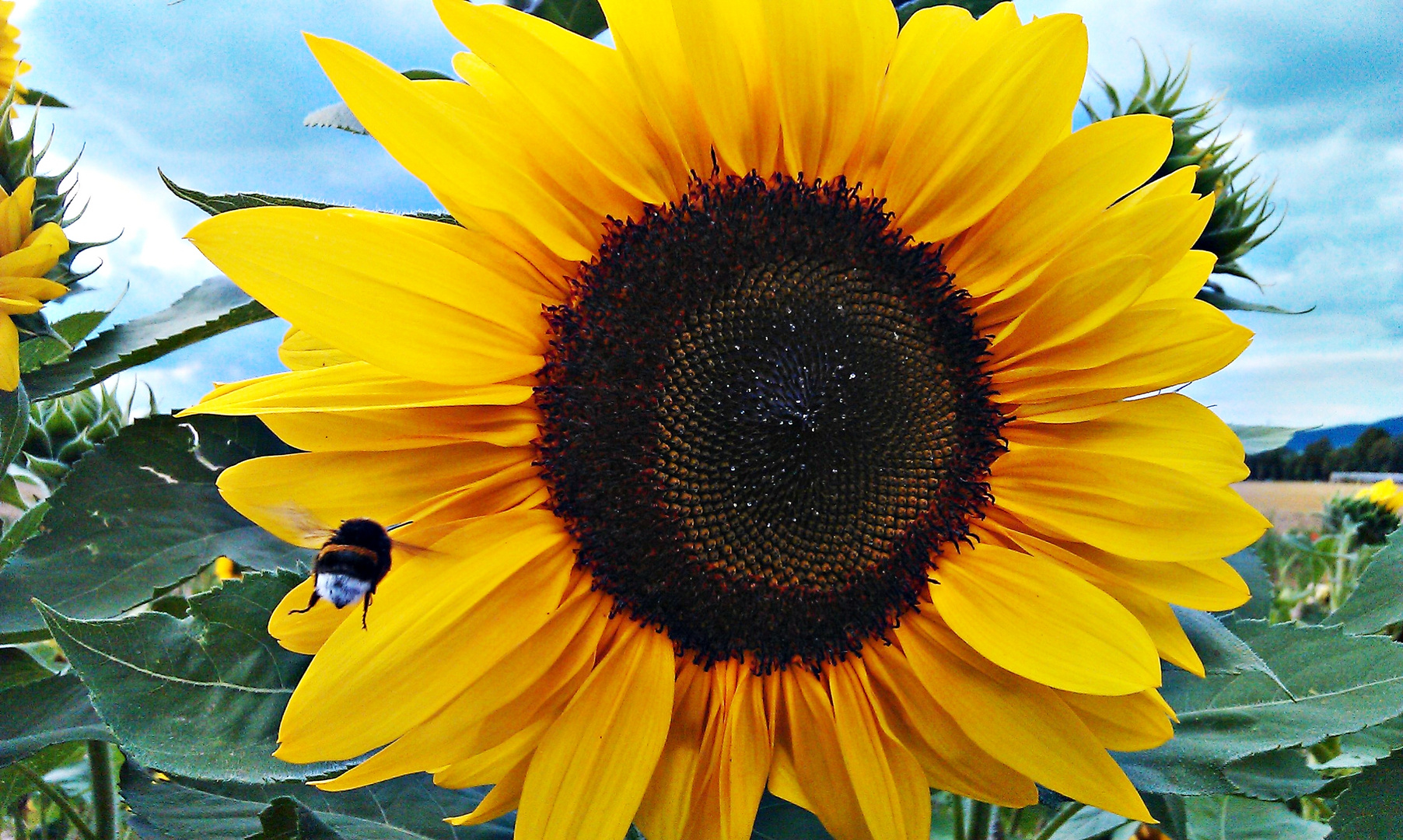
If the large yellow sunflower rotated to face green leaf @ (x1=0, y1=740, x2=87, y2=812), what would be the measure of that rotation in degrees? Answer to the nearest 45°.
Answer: approximately 135° to its right

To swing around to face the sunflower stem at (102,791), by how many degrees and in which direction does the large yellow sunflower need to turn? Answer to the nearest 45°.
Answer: approximately 135° to its right

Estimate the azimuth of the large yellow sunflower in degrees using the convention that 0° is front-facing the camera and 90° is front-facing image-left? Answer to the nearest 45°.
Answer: approximately 0°

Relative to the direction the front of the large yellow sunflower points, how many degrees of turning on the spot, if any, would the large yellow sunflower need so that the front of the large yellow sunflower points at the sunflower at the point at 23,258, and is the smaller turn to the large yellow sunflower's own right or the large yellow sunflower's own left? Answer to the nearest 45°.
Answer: approximately 90° to the large yellow sunflower's own right

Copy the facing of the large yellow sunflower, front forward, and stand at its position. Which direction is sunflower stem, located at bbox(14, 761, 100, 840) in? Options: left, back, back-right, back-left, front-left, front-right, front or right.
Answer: back-right
